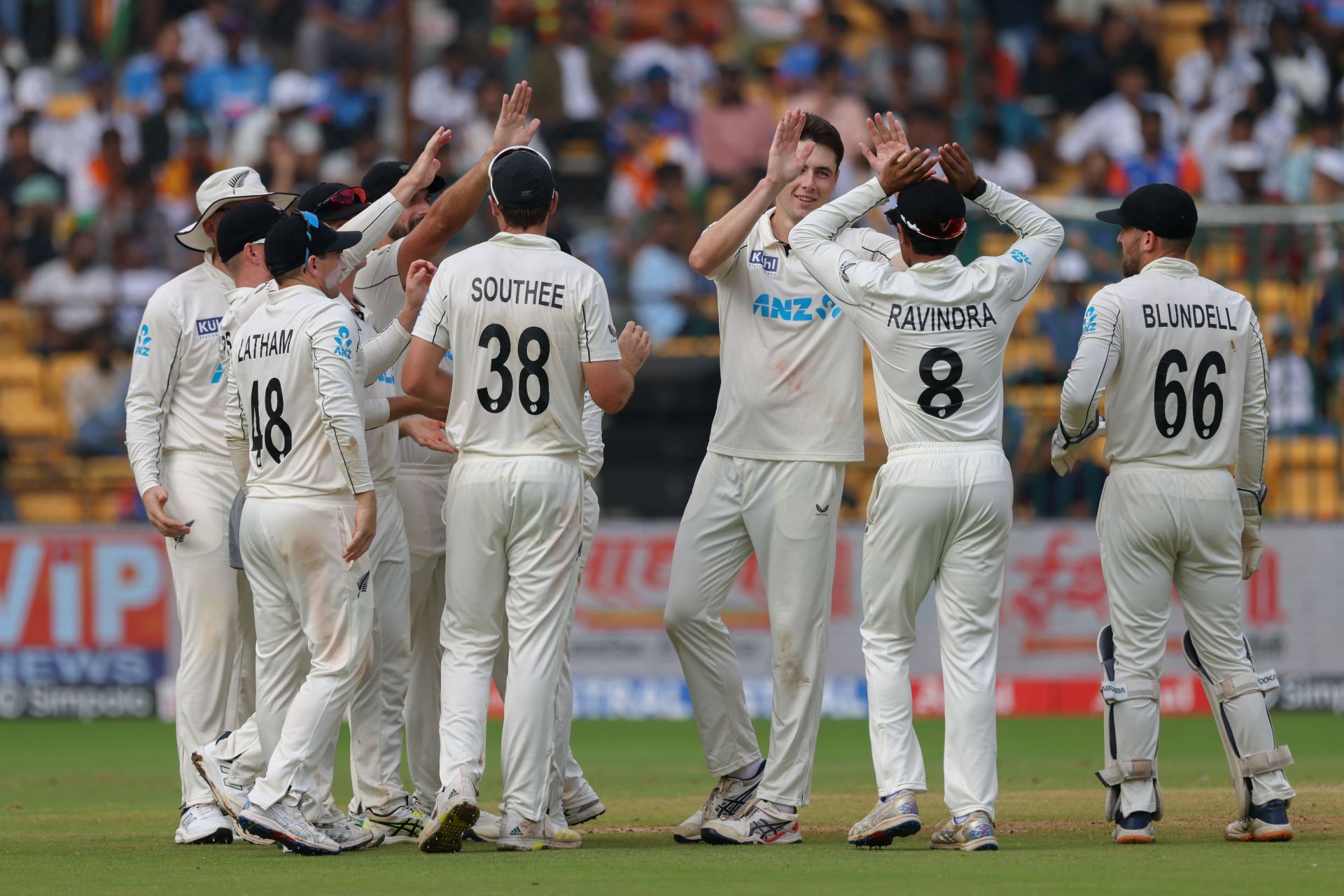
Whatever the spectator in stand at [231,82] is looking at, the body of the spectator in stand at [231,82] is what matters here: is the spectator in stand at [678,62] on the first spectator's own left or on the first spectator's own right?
on the first spectator's own left

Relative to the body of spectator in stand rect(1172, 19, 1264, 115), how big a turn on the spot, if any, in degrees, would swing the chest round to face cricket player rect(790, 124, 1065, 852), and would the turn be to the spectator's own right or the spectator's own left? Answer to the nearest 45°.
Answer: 0° — they already face them

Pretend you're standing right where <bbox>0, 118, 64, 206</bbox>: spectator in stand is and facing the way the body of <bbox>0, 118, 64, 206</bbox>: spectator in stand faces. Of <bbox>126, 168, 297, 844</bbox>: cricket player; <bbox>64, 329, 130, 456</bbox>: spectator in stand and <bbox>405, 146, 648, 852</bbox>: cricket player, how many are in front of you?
3

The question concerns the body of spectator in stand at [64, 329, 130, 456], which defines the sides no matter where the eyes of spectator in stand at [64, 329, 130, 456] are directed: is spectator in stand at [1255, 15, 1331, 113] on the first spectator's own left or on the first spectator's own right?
on the first spectator's own left

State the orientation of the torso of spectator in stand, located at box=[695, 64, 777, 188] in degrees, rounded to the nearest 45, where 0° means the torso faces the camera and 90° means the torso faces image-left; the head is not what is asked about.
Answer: approximately 0°

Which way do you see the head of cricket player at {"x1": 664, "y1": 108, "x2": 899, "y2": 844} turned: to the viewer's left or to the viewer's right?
to the viewer's right

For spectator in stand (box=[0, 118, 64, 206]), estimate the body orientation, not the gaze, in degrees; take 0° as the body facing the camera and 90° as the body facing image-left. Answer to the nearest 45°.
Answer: approximately 0°

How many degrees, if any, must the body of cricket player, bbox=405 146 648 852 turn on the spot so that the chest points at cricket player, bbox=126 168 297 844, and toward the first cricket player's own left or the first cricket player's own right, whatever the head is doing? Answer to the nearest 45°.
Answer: approximately 45° to the first cricket player's own left

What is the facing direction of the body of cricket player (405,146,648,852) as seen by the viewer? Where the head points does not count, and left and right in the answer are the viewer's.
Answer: facing away from the viewer

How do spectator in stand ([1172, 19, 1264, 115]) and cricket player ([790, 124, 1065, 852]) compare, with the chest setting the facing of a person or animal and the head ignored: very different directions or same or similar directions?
very different directions
